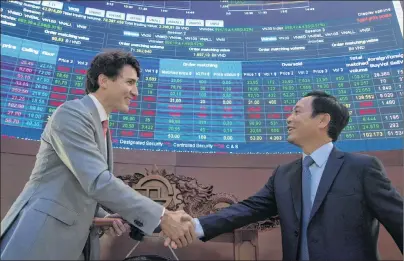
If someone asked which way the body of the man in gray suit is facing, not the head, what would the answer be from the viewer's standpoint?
to the viewer's right

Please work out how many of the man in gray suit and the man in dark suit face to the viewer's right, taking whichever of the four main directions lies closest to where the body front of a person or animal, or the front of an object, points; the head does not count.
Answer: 1

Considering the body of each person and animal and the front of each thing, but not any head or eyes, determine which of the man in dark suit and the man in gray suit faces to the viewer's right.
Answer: the man in gray suit

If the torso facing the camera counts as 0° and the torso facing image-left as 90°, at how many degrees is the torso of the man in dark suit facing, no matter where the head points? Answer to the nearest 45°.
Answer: approximately 45°

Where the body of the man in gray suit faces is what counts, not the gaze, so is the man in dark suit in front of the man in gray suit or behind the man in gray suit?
in front

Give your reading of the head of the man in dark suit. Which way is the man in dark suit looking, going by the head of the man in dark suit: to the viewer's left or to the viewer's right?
to the viewer's left

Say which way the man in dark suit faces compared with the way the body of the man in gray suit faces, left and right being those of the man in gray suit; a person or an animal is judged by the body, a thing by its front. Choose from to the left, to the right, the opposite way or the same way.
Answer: the opposite way

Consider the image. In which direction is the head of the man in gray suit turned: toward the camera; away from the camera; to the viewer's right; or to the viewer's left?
to the viewer's right

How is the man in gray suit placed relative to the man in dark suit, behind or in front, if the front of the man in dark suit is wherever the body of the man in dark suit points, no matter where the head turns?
in front
